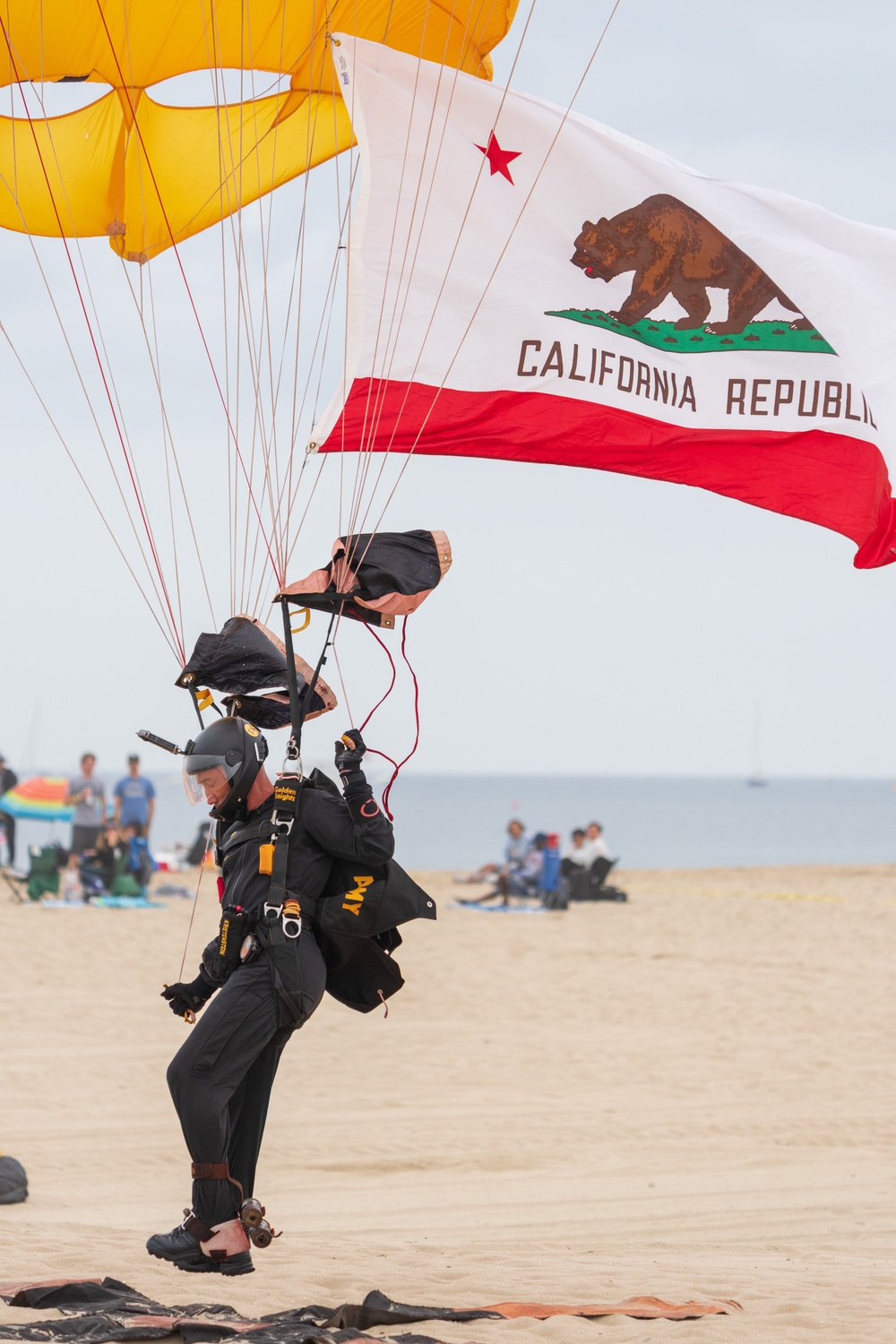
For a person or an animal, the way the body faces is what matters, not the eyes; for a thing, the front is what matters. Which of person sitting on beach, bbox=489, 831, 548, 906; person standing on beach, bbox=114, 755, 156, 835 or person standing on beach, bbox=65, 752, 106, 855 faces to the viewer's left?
the person sitting on beach

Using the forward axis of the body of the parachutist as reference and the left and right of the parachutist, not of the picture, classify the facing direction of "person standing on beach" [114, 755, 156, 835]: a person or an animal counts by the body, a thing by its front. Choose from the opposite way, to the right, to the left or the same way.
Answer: to the left

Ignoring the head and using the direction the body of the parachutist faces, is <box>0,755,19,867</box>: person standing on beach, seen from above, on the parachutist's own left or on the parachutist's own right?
on the parachutist's own right

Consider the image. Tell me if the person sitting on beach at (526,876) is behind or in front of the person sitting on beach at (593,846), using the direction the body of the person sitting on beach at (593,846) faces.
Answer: in front

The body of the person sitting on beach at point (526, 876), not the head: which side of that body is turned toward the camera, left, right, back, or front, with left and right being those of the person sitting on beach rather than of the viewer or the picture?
left

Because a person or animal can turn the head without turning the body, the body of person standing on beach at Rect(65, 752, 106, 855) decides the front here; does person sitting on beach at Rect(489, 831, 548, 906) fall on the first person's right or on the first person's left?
on the first person's left

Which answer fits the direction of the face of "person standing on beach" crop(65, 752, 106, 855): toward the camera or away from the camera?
toward the camera

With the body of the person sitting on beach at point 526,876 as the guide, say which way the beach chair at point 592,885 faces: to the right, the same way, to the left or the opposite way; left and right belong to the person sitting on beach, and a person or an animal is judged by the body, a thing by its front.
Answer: the same way

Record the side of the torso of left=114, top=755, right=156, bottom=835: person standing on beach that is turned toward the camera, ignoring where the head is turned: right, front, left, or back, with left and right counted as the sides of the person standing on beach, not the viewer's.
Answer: front

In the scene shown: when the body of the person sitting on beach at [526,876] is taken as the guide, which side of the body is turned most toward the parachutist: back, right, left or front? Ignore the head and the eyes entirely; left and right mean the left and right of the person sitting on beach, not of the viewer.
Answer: left

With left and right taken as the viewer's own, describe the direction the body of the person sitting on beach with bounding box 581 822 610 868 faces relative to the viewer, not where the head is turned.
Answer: facing the viewer and to the left of the viewer

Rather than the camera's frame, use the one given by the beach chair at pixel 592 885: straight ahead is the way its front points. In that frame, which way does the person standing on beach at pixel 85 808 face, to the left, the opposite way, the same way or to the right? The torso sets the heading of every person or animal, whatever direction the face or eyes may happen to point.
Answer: to the left

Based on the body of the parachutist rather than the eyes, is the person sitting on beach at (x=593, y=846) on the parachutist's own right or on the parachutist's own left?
on the parachutist's own right
